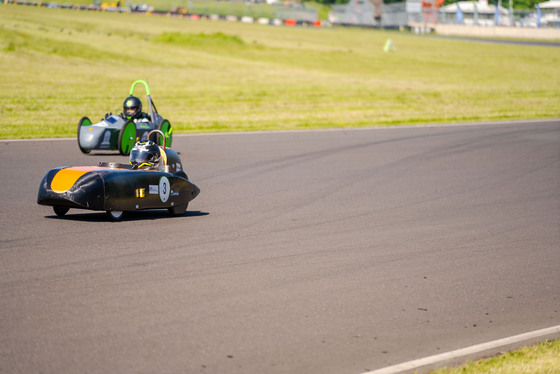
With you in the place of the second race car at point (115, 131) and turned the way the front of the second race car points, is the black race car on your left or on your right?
on your left

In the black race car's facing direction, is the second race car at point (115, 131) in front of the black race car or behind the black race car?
behind

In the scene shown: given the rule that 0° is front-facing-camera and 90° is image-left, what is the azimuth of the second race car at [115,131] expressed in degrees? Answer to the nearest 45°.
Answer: approximately 45°

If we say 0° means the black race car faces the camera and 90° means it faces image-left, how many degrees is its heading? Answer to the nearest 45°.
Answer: approximately 45°
